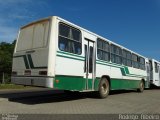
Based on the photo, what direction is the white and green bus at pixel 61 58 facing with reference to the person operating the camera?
facing away from the viewer and to the right of the viewer

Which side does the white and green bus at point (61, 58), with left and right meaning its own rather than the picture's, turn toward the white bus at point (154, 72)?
front
